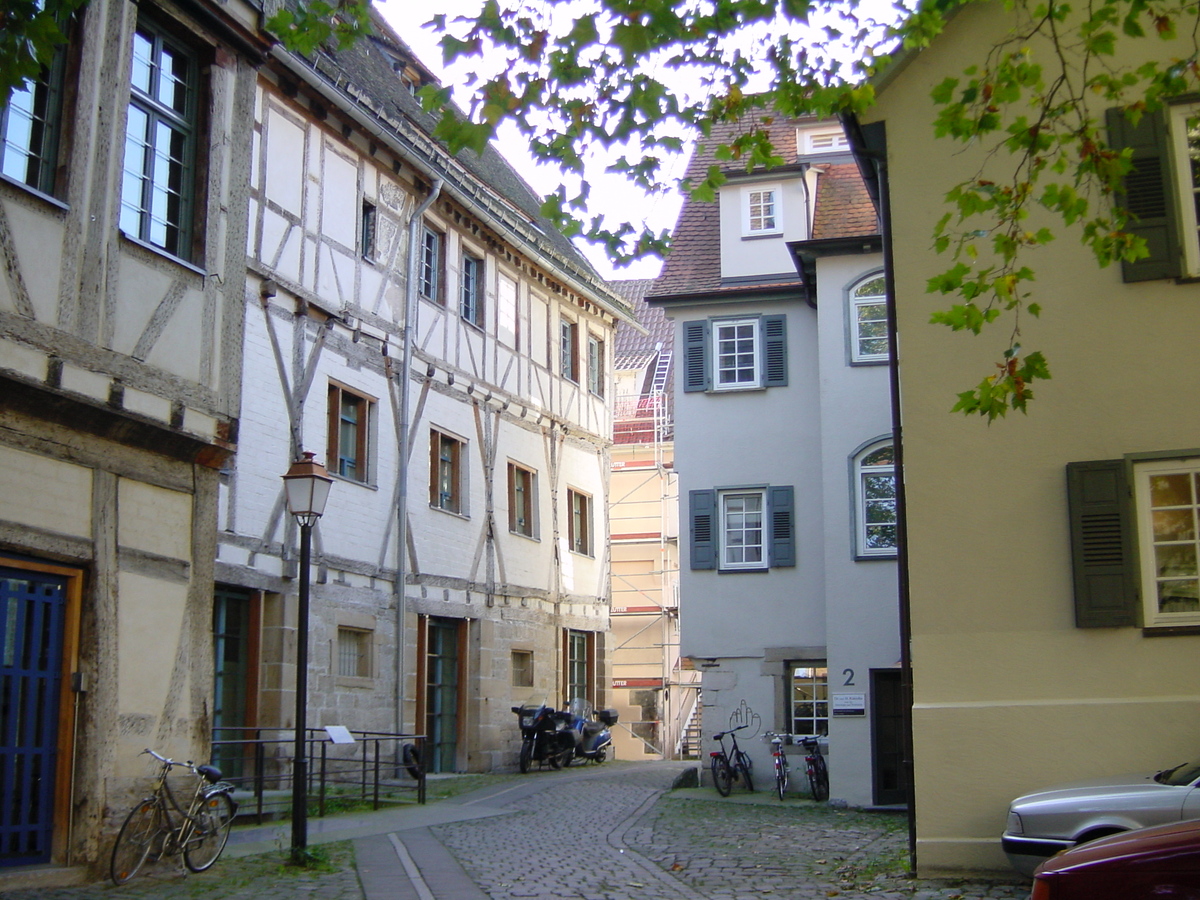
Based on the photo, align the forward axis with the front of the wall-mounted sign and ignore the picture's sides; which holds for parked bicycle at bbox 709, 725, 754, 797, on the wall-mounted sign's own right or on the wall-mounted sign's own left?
on the wall-mounted sign's own right

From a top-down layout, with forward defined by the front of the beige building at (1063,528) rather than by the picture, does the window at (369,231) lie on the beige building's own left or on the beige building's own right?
on the beige building's own right

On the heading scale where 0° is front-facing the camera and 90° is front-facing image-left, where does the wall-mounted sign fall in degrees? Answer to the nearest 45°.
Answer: approximately 0°

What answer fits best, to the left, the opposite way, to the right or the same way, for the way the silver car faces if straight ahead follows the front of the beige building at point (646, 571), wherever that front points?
to the right

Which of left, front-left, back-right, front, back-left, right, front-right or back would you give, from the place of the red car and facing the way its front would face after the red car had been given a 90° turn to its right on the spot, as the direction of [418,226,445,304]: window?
front-left

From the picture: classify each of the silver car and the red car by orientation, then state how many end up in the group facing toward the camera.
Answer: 0

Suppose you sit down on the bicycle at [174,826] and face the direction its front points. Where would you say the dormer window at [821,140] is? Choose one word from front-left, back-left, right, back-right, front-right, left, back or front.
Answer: back

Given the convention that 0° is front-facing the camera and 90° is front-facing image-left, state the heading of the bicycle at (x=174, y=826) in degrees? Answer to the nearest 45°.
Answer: approximately 45°

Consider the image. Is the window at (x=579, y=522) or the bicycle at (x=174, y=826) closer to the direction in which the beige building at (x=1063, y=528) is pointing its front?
the bicycle
